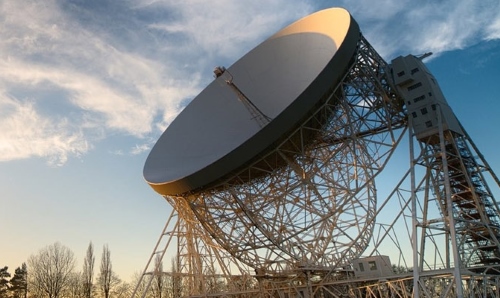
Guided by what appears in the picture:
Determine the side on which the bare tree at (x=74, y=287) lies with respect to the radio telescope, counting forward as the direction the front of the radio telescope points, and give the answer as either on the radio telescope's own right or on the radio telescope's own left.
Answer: on the radio telescope's own right

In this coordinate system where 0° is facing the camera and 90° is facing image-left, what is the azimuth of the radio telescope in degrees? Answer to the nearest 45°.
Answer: approximately 45°

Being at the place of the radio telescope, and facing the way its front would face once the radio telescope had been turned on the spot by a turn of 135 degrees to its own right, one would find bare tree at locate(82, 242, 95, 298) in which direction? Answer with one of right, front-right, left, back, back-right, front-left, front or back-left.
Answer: front-left

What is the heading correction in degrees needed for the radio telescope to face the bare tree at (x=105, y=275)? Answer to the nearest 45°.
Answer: approximately 90° to its right
